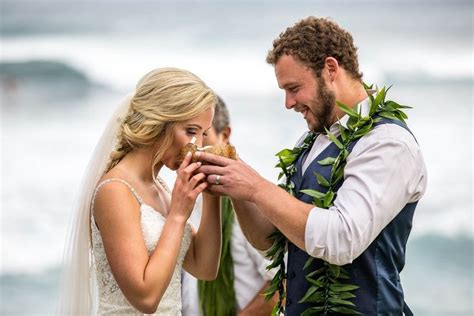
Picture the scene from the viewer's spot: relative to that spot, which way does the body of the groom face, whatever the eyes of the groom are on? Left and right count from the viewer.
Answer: facing to the left of the viewer

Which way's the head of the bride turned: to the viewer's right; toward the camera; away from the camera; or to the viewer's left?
to the viewer's right

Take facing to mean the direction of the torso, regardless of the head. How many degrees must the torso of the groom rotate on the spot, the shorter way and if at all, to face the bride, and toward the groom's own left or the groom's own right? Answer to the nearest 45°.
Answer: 0° — they already face them
